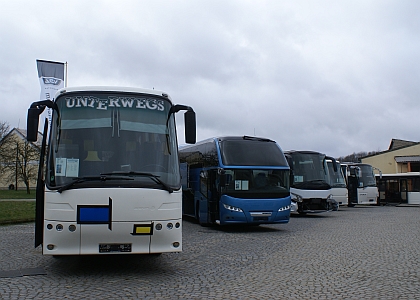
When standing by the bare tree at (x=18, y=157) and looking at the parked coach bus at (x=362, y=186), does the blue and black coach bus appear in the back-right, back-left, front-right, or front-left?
front-right

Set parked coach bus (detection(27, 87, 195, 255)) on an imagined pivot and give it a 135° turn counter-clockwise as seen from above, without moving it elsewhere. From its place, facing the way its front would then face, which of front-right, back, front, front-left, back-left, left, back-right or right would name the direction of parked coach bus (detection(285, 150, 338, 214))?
front

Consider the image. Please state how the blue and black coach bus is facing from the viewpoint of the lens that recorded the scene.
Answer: facing the viewer and to the right of the viewer

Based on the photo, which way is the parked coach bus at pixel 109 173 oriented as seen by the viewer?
toward the camera

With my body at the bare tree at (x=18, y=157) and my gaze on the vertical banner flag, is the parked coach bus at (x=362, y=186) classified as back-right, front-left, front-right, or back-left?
front-left

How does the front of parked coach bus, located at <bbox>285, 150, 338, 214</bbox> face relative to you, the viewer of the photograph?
facing the viewer

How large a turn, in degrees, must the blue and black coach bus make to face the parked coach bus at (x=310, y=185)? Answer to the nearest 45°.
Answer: approximately 90° to its left

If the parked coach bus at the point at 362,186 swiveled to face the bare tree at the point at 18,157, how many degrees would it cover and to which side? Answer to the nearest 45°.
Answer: approximately 135° to its right

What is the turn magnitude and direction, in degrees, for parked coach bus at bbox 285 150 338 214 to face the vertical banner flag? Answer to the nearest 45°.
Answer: approximately 90° to its right

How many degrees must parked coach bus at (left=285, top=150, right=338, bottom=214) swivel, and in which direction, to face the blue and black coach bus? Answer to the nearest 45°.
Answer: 0° — it already faces it

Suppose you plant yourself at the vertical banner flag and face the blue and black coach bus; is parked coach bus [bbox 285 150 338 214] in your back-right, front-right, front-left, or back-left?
front-left

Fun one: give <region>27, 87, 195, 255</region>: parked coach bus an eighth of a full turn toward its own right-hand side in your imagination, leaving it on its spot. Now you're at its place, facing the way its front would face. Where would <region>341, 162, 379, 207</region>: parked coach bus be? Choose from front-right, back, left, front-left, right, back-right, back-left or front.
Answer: back
